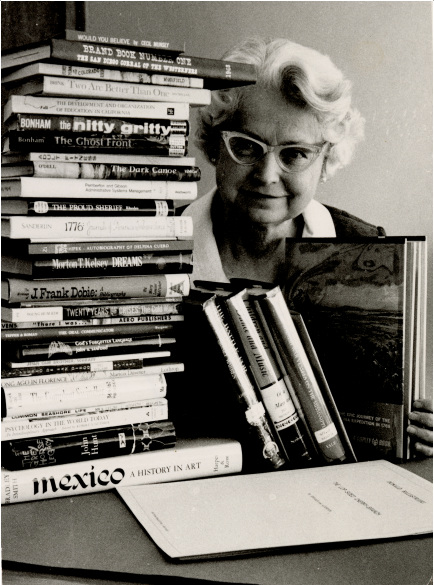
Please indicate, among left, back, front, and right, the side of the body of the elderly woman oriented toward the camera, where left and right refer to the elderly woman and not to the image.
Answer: front
